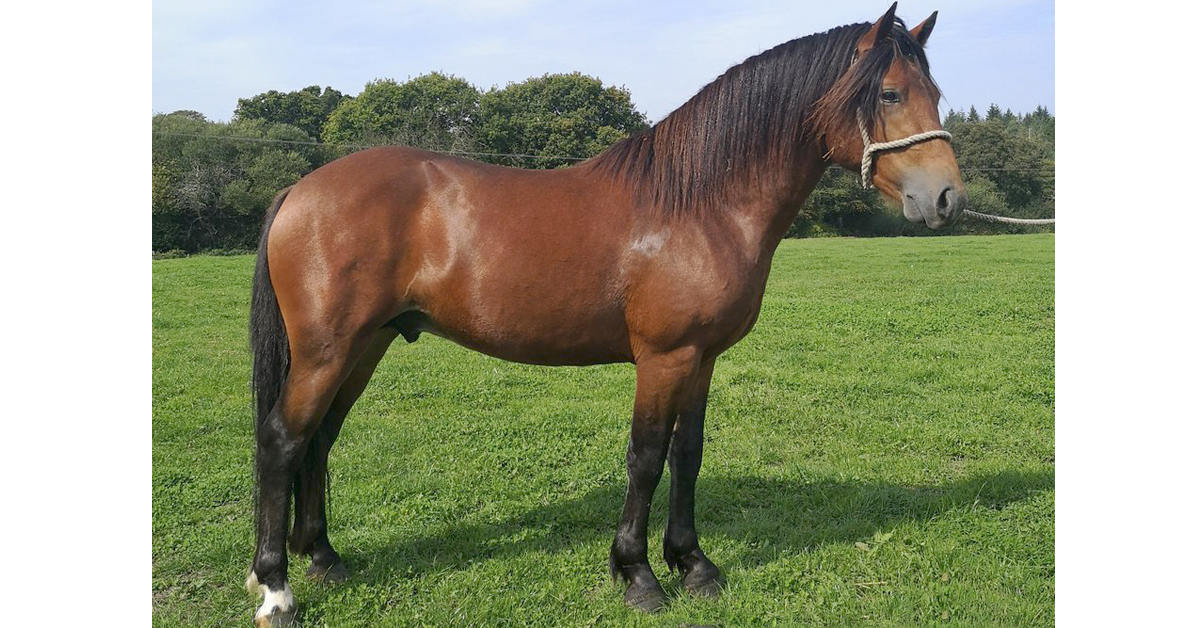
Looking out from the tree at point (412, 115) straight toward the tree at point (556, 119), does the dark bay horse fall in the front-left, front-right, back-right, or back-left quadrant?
front-right

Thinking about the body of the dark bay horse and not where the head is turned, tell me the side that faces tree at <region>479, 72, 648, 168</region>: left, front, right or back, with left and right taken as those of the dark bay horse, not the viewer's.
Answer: left

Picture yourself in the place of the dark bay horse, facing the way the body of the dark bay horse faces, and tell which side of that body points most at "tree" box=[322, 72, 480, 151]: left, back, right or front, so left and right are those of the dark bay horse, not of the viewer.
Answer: left

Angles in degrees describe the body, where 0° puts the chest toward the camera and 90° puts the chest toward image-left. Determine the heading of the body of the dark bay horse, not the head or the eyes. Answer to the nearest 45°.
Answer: approximately 270°

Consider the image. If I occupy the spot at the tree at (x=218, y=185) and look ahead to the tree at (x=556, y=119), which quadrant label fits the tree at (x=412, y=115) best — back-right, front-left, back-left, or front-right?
front-left

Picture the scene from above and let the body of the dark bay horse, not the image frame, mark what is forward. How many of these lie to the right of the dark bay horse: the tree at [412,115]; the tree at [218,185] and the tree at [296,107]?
0
